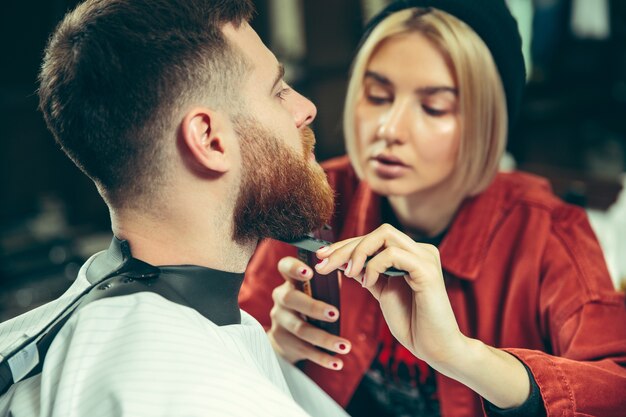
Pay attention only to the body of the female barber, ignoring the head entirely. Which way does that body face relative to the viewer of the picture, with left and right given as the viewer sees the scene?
facing the viewer and to the left of the viewer

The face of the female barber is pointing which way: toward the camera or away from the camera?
toward the camera
